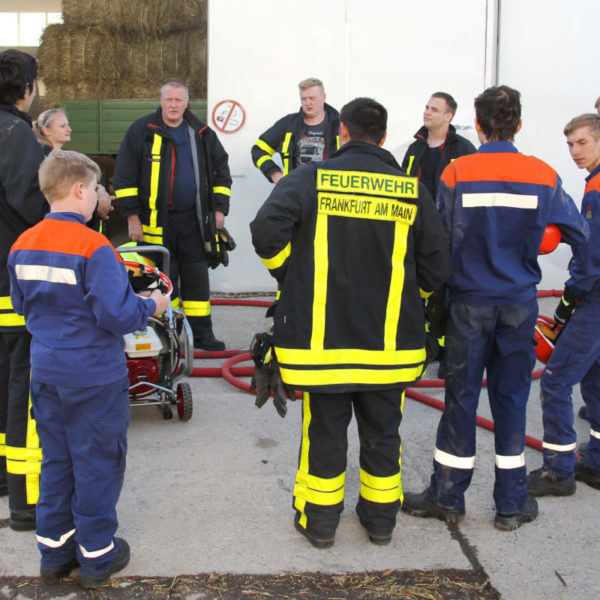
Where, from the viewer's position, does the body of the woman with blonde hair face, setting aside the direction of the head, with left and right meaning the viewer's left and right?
facing to the right of the viewer

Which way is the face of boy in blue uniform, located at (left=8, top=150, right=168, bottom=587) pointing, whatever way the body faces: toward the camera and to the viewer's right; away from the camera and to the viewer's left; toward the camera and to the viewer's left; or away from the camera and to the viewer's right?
away from the camera and to the viewer's right

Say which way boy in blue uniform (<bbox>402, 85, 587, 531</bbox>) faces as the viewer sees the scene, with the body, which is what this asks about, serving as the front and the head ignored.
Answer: away from the camera

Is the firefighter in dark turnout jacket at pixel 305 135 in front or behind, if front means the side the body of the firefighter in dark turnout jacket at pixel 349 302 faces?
in front

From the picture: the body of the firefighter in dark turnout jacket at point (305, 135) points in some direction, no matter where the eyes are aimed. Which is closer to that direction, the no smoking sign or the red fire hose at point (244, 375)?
the red fire hose

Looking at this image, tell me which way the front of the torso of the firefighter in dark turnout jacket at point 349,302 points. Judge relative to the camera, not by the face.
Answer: away from the camera

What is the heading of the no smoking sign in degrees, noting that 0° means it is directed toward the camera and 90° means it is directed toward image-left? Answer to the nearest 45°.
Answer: approximately 0°

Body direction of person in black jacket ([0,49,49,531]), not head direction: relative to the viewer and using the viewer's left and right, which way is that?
facing away from the viewer and to the right of the viewer

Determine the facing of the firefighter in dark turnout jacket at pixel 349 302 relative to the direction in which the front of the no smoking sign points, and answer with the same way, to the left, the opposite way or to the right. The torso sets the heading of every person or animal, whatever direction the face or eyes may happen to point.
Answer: the opposite way
